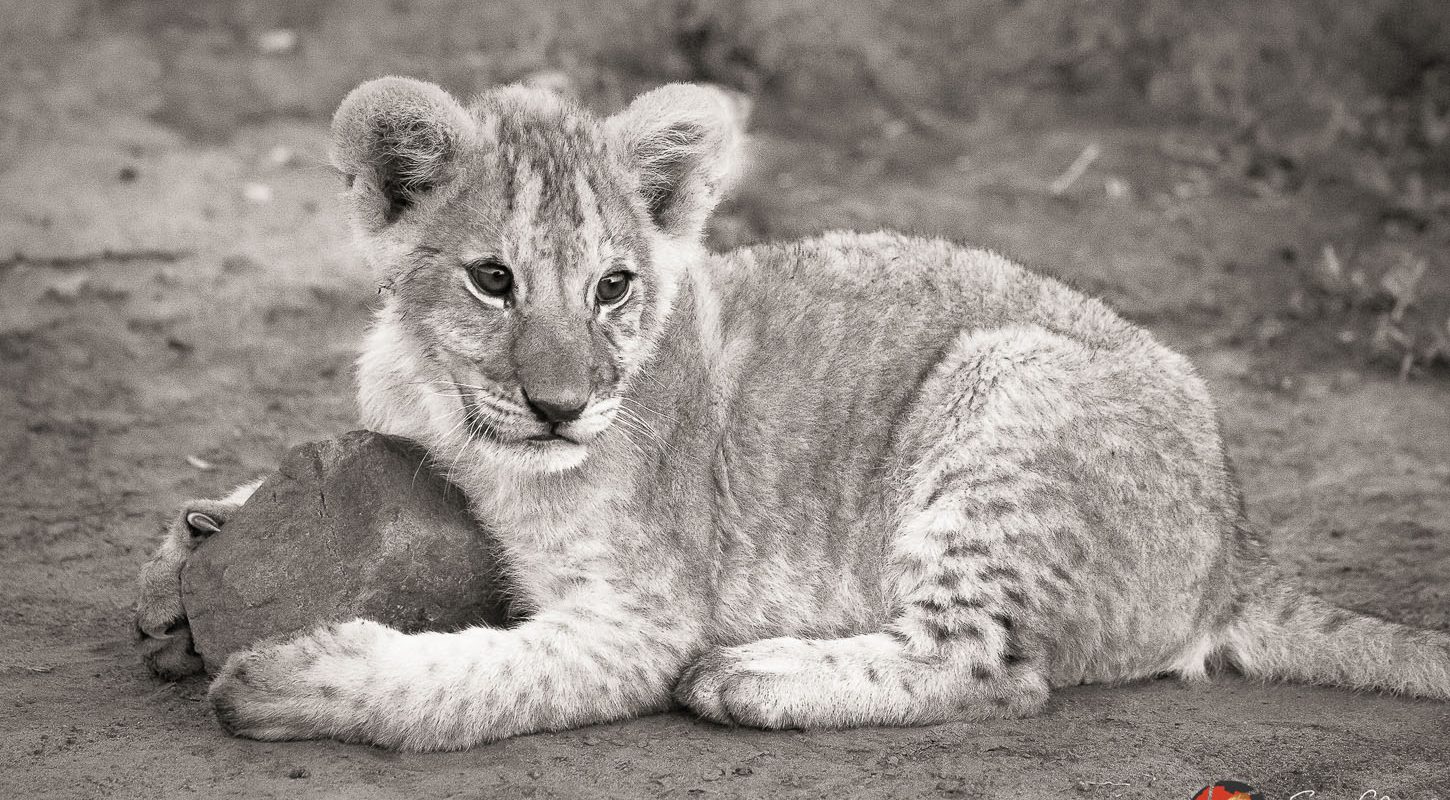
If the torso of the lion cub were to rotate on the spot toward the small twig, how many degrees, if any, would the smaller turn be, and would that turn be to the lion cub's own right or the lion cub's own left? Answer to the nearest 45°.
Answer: approximately 90° to the lion cub's own right

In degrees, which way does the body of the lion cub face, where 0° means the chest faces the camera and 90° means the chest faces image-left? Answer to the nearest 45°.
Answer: approximately 90°
